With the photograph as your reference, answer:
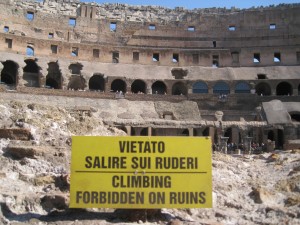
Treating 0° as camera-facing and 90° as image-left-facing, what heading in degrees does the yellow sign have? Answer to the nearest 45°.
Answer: approximately 0°
